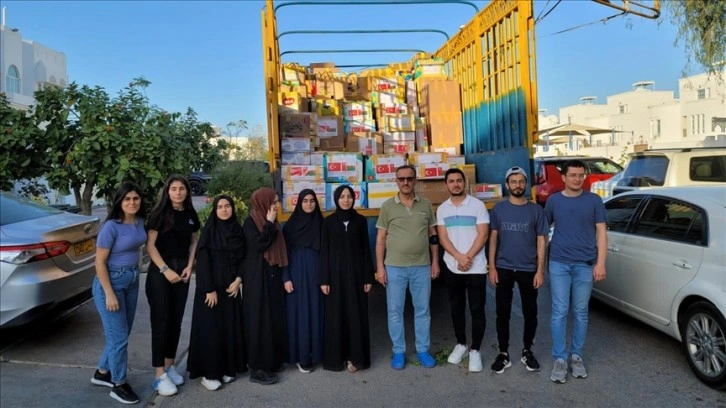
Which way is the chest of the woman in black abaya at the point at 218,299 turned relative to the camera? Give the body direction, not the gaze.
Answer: toward the camera

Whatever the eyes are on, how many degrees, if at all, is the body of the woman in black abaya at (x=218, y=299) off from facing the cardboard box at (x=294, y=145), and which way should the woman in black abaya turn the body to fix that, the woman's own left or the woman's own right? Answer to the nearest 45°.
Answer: approximately 135° to the woman's own left

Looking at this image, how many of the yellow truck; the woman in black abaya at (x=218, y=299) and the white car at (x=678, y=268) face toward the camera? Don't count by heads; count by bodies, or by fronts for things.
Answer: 1

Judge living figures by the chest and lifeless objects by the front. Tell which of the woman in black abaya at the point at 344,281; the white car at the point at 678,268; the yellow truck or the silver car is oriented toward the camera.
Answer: the woman in black abaya

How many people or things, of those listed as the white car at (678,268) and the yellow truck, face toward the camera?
0

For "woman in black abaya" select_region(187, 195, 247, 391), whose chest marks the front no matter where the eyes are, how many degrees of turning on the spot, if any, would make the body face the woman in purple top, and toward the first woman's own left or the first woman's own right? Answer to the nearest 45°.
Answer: approximately 90° to the first woman's own right

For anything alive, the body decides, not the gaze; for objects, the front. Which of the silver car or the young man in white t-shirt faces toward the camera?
the young man in white t-shirt

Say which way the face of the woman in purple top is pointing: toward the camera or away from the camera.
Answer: toward the camera

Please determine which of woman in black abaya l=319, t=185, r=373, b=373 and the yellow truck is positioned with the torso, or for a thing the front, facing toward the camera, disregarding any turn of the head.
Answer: the woman in black abaya

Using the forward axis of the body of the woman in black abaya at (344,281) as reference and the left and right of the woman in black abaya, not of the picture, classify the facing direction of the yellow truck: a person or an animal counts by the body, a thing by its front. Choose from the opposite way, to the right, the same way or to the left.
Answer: the opposite way

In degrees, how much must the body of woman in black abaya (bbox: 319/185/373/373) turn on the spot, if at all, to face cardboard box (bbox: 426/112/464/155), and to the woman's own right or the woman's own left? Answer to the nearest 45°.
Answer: approximately 135° to the woman's own left

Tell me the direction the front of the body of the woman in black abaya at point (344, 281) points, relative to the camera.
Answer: toward the camera

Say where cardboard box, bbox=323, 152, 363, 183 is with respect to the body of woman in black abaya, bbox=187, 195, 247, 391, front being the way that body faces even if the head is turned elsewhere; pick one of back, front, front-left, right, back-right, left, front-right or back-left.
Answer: back-left

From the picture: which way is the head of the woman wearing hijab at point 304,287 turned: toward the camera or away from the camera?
toward the camera

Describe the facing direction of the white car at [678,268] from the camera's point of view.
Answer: facing away from the viewer and to the left of the viewer

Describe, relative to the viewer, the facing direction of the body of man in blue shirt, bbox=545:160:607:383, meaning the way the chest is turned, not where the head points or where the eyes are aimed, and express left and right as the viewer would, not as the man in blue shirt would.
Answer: facing the viewer

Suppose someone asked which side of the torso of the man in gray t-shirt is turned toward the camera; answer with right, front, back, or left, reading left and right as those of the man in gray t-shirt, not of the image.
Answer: front

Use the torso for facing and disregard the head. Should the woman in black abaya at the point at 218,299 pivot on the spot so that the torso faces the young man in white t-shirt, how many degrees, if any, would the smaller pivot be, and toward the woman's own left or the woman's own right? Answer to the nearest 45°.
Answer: approximately 90° to the woman's own left

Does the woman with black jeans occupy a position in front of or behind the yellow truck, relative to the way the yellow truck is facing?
behind

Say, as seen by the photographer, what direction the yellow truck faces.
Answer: facing away from the viewer
